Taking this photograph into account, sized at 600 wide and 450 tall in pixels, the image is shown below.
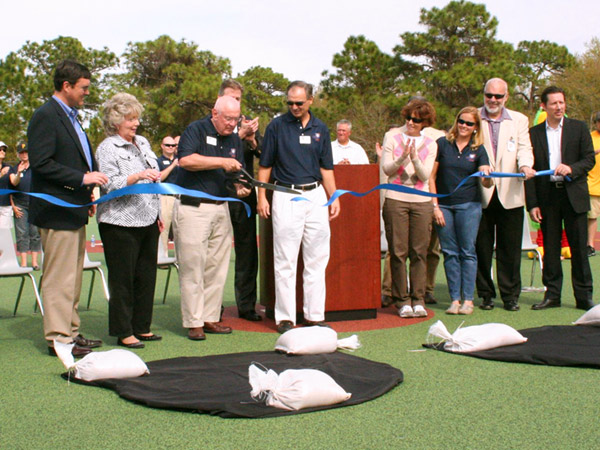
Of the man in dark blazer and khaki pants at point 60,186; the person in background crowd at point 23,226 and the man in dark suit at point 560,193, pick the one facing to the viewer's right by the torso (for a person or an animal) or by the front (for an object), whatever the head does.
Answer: the man in dark blazer and khaki pants at point 60,186

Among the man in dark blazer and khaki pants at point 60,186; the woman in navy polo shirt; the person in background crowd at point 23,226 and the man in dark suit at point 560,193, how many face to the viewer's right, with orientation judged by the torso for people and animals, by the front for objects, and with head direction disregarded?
1

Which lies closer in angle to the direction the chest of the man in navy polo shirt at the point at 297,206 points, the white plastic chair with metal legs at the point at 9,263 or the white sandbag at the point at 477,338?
the white sandbag

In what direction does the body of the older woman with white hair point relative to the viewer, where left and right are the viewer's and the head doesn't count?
facing the viewer and to the right of the viewer

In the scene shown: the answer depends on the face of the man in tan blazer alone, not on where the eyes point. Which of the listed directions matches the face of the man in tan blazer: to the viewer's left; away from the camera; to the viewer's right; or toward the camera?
toward the camera

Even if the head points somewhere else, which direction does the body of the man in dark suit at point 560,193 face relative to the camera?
toward the camera

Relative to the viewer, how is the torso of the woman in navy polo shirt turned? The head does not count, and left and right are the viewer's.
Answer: facing the viewer

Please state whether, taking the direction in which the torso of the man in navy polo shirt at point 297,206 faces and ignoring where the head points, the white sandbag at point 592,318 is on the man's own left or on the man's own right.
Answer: on the man's own left

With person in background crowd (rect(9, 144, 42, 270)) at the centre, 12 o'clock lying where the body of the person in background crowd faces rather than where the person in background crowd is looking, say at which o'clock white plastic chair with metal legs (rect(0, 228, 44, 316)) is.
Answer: The white plastic chair with metal legs is roughly at 12 o'clock from the person in background crowd.

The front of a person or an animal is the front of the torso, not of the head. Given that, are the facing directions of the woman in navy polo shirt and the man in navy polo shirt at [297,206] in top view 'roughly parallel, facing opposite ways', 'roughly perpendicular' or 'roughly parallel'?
roughly parallel

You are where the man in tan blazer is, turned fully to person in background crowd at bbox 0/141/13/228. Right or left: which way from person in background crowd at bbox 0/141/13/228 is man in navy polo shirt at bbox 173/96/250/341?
left

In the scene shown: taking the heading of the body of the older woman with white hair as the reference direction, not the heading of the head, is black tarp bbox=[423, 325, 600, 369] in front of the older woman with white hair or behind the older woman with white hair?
in front

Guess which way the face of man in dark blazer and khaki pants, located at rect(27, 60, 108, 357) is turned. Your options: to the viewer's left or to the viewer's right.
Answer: to the viewer's right

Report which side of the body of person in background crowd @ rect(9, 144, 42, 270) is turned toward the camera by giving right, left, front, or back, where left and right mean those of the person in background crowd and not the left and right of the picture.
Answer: front

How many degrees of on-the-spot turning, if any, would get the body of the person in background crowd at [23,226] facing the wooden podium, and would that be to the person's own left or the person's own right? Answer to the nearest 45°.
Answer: approximately 45° to the person's own left

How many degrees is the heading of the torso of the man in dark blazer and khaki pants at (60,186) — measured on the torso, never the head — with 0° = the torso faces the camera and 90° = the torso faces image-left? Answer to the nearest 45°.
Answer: approximately 270°

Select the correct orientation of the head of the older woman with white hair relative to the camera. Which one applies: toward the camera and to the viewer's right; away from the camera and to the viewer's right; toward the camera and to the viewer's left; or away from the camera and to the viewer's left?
toward the camera and to the viewer's right
